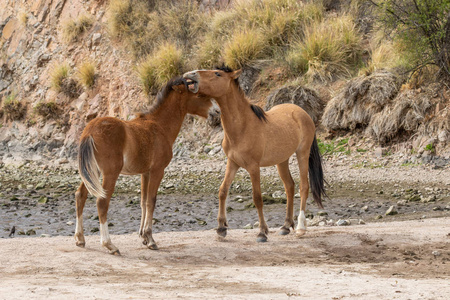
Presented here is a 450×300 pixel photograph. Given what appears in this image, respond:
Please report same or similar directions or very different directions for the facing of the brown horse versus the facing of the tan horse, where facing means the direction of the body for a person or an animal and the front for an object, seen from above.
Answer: very different directions

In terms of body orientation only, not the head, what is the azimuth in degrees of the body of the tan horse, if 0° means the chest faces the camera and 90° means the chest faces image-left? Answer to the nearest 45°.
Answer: approximately 45°

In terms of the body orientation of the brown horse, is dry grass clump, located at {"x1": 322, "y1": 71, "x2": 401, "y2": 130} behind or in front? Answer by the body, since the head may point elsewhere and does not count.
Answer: in front

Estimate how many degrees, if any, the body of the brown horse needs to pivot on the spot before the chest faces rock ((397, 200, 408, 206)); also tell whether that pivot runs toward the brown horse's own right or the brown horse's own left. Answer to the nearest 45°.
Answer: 0° — it already faces it

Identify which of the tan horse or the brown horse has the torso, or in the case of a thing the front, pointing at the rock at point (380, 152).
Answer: the brown horse

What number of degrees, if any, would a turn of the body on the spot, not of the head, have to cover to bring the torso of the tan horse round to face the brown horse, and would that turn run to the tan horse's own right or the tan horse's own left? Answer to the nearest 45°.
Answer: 0° — it already faces it

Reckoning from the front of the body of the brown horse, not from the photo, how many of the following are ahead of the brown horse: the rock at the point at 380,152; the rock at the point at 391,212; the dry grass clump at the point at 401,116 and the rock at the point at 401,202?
4

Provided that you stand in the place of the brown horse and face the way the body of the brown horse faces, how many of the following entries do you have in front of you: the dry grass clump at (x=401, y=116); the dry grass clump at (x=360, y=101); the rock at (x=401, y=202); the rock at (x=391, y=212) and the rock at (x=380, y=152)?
5

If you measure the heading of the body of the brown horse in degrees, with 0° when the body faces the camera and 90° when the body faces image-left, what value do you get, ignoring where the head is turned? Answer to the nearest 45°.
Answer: approximately 225°
